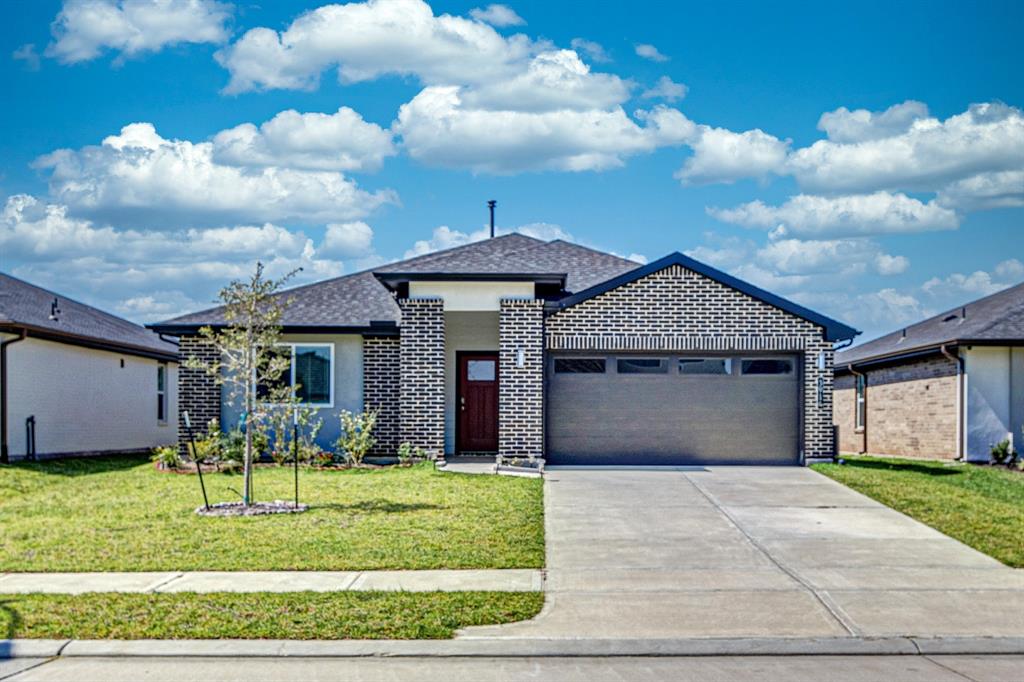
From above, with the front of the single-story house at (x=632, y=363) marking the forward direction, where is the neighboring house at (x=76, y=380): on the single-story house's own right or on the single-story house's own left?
on the single-story house's own right

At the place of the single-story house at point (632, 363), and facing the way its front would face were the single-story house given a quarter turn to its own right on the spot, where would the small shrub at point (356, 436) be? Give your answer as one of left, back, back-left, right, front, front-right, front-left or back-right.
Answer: front

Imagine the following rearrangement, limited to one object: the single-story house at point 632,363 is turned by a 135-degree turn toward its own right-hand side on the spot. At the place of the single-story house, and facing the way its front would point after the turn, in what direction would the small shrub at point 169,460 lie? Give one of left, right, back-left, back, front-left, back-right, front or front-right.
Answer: front-left

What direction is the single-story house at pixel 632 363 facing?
toward the camera

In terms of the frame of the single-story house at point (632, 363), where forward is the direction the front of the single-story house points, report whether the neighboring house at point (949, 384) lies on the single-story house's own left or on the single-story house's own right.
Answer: on the single-story house's own left

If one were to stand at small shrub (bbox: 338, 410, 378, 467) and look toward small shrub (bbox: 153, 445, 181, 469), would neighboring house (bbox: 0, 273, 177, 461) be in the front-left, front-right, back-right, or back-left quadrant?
front-right
